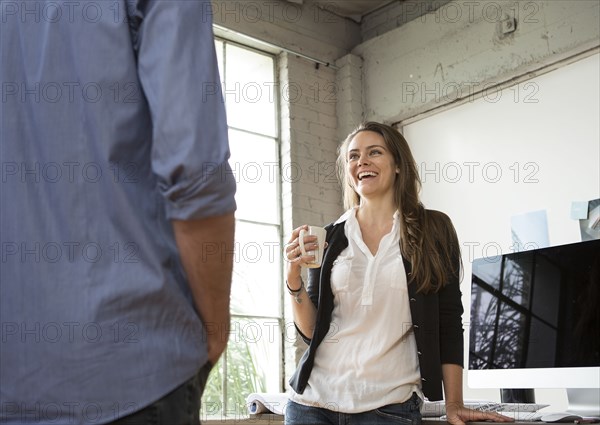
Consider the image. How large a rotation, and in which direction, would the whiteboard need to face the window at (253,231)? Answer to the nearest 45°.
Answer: approximately 45° to its right

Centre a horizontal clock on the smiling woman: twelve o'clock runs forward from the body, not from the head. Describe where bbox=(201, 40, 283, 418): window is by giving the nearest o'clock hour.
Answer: The window is roughly at 4 o'clock from the smiling woman.

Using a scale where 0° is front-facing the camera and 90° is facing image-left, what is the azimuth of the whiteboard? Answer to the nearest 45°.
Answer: approximately 45°
